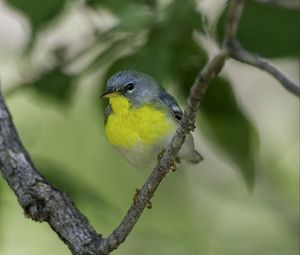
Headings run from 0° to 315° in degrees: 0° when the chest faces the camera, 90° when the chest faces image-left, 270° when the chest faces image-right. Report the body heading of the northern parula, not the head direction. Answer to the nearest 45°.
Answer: approximately 45°

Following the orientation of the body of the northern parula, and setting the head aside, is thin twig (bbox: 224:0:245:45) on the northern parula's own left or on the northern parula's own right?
on the northern parula's own left
